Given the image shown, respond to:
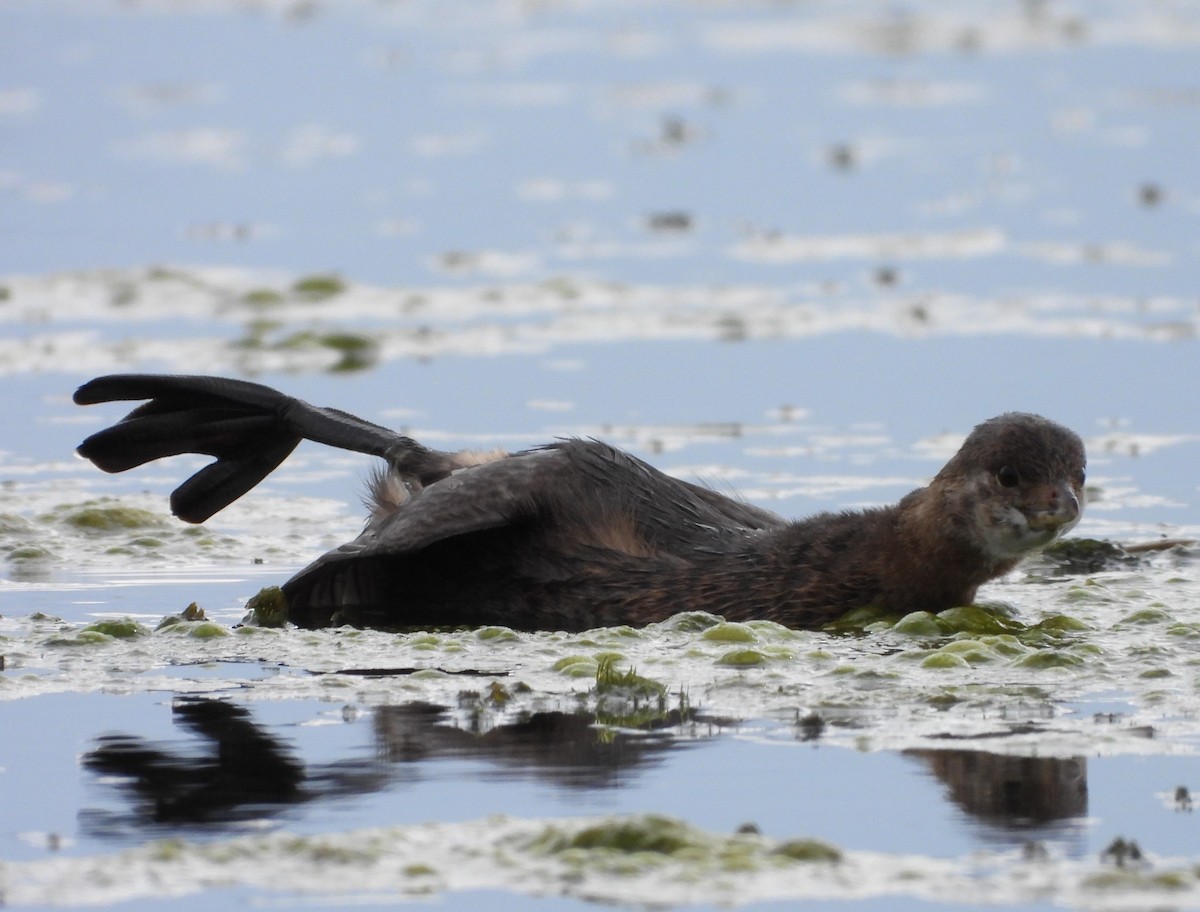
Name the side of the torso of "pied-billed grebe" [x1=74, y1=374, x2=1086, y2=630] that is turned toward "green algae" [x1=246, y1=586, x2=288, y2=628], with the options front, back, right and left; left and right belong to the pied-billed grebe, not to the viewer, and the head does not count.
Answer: back

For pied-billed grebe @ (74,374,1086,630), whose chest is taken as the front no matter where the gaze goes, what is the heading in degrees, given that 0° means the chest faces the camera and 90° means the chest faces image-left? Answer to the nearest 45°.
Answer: approximately 270°
